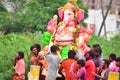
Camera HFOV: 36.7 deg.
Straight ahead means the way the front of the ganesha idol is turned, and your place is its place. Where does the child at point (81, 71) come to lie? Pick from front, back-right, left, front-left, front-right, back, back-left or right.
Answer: front-left

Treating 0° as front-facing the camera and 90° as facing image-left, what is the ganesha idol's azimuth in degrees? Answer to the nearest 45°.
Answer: approximately 45°
